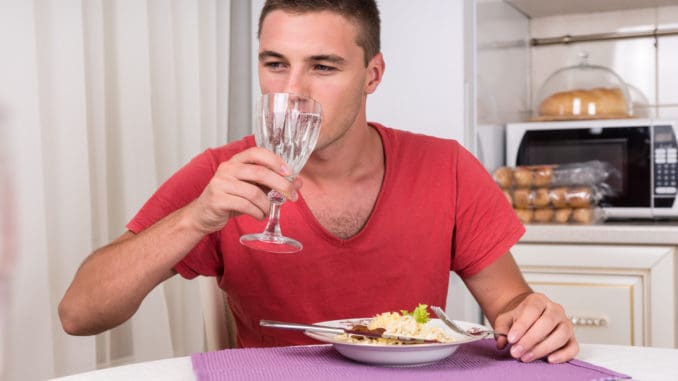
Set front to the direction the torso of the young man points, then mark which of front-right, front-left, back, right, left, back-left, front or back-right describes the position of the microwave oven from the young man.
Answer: back-left

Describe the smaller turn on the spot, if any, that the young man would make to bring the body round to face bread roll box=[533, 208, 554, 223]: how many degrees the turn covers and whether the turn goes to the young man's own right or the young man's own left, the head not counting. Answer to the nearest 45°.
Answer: approximately 135° to the young man's own left

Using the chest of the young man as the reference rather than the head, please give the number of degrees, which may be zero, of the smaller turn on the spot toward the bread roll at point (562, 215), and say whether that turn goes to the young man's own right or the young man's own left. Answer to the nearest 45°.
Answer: approximately 135° to the young man's own left

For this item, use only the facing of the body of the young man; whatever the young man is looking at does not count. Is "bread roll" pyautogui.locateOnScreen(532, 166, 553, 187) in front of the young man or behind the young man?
behind
